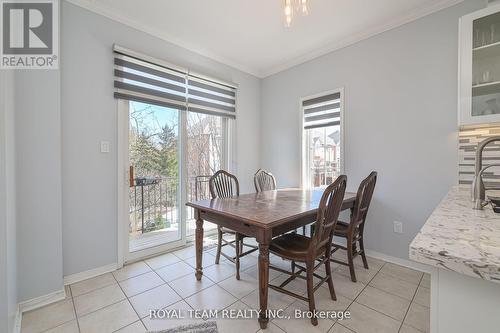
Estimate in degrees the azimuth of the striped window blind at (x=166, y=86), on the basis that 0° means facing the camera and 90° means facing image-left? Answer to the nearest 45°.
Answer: approximately 315°

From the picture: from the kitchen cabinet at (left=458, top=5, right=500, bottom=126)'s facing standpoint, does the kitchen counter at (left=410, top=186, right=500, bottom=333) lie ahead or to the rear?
ahead

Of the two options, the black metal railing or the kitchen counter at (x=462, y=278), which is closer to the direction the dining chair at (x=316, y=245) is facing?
the black metal railing

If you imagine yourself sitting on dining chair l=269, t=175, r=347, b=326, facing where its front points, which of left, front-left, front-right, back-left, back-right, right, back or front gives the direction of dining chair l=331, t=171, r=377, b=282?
right

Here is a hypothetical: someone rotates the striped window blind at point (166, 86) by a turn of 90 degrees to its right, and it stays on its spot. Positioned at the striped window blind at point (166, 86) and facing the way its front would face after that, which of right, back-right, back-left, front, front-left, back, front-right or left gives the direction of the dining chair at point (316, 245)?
left

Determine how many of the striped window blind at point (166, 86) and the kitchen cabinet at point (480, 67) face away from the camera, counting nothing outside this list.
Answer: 0

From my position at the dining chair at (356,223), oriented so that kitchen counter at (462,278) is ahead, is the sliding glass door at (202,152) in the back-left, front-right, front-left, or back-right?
back-right

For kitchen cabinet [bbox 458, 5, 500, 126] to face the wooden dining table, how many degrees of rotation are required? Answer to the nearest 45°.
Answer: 0° — it already faces it

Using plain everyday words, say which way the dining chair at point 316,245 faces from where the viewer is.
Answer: facing away from the viewer and to the left of the viewer

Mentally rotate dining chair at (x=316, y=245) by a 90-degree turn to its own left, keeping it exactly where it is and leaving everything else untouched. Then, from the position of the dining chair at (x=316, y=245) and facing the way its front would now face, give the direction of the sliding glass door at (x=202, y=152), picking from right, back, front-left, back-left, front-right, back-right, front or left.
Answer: right

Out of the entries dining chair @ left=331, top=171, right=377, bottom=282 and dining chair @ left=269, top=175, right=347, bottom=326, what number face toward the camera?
0

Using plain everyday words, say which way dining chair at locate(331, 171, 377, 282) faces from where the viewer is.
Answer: facing away from the viewer and to the left of the viewer
